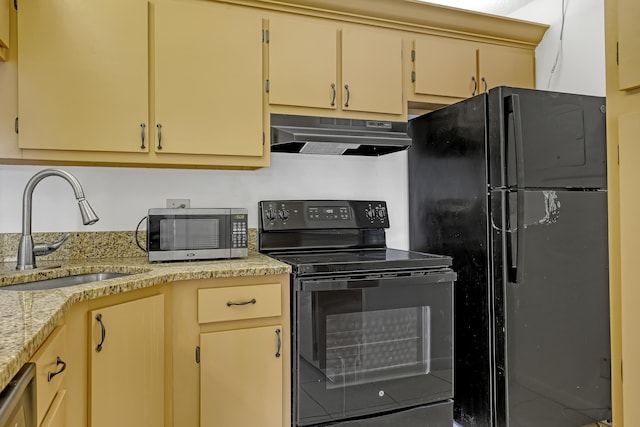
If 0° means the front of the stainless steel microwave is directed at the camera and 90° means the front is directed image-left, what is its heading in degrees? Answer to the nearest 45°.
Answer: approximately 0°

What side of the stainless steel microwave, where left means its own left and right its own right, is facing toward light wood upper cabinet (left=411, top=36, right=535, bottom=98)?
left

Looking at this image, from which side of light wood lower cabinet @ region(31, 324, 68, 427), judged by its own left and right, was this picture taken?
right

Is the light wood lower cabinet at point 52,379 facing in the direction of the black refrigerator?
yes

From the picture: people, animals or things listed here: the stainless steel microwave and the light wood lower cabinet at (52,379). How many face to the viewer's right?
1

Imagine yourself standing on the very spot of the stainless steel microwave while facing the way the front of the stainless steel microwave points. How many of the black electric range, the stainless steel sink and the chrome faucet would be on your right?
2

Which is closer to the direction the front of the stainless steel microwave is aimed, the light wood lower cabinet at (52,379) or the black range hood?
the light wood lower cabinet

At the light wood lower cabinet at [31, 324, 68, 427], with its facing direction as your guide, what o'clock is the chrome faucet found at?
The chrome faucet is roughly at 9 o'clock from the light wood lower cabinet.

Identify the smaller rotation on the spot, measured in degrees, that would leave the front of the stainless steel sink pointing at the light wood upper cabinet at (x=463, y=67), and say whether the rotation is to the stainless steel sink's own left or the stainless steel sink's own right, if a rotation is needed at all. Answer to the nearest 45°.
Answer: approximately 45° to the stainless steel sink's own left

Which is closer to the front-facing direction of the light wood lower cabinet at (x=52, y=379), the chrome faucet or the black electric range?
the black electric range
